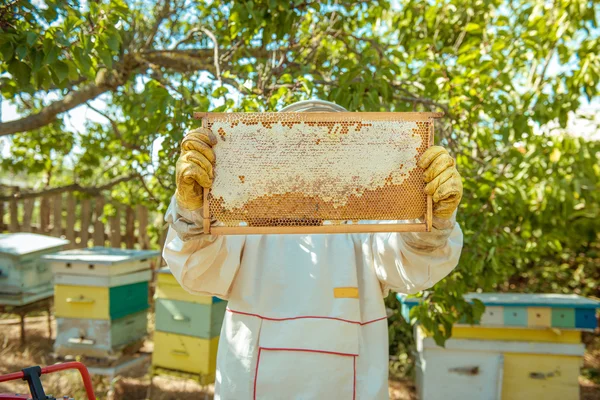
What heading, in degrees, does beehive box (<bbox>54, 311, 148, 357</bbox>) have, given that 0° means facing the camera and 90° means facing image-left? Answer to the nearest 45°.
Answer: approximately 45°

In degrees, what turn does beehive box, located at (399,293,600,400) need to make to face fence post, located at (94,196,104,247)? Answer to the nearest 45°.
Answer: approximately 90° to its right

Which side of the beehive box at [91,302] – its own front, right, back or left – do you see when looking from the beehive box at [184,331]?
left

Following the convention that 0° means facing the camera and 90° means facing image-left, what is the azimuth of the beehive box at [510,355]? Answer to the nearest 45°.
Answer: approximately 0°

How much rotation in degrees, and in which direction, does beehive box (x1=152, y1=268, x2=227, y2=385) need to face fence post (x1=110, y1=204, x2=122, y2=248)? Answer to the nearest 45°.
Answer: approximately 180°

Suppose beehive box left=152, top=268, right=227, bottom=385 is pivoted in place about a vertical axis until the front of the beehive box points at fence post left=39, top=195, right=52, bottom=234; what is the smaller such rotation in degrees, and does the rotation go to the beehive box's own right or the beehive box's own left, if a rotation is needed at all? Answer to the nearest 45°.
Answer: approximately 135° to the beehive box's own right

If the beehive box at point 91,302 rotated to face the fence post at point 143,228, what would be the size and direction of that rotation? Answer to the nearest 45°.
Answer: approximately 135° to its right

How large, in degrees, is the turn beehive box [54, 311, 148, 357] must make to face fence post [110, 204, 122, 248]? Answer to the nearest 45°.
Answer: approximately 135° to its right

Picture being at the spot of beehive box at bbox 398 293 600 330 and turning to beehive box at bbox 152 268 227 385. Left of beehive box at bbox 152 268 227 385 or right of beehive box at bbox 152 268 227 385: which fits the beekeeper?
left

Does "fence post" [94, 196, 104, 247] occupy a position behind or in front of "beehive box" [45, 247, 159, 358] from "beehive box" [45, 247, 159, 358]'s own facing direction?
behind

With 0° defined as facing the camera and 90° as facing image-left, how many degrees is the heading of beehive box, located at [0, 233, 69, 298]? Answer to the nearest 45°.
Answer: approximately 45°

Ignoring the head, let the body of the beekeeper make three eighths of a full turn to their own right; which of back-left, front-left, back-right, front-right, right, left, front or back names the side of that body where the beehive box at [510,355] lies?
right
